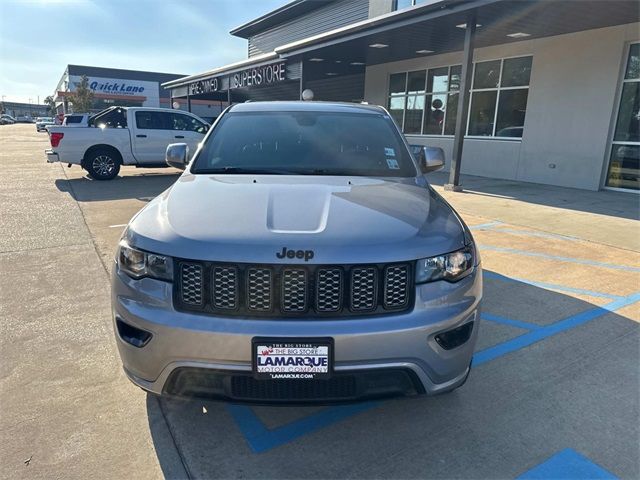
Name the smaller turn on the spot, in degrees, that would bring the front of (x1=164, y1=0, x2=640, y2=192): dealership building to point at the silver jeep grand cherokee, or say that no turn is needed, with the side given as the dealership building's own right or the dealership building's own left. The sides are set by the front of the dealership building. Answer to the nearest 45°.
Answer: approximately 45° to the dealership building's own left

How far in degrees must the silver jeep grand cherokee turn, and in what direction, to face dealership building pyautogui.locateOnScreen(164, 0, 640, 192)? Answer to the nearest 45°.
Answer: approximately 135° to its left

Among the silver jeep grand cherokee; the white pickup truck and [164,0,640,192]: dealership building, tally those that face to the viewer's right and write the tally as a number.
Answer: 1

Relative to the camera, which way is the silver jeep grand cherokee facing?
toward the camera

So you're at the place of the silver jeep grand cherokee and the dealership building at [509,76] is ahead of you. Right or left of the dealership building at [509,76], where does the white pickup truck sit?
left

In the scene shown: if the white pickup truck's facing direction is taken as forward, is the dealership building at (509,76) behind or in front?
in front

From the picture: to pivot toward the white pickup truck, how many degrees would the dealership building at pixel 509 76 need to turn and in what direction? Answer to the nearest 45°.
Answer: approximately 45° to its right

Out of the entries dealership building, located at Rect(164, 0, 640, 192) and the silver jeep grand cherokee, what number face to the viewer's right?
0

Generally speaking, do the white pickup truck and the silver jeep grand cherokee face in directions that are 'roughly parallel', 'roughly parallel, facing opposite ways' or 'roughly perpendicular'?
roughly perpendicular

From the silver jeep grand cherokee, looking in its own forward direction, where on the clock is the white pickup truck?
The white pickup truck is roughly at 5 o'clock from the silver jeep grand cherokee.

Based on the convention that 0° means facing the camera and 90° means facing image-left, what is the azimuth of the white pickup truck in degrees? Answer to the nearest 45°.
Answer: approximately 270°

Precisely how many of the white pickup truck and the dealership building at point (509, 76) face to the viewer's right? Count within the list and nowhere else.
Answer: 1

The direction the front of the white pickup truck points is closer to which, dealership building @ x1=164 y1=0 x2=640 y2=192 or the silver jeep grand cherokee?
the dealership building
